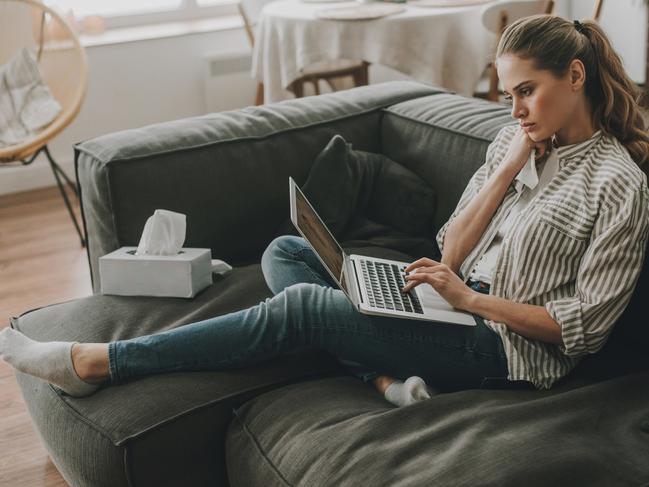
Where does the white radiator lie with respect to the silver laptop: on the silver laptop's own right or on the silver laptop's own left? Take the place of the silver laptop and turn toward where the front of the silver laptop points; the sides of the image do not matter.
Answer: on the silver laptop's own left

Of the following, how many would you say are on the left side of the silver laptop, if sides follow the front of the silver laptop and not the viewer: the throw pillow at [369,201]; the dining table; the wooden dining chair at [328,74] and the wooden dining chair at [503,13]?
4

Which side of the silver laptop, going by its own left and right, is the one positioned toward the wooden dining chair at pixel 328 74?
left

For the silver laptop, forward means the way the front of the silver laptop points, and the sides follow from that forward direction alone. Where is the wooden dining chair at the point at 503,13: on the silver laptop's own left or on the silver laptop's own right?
on the silver laptop's own left

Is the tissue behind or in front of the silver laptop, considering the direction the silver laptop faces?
behind

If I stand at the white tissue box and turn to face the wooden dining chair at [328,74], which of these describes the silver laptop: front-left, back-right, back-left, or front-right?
back-right

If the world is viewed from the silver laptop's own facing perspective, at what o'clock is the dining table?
The dining table is roughly at 9 o'clock from the silver laptop.

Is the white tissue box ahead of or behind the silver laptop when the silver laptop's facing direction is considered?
behind

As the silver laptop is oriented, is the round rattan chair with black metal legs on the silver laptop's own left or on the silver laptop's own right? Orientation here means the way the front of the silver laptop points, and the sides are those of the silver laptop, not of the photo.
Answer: on the silver laptop's own left

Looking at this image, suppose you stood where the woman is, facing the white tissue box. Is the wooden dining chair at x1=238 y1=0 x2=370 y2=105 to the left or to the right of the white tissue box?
right

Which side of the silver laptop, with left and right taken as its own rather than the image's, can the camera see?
right

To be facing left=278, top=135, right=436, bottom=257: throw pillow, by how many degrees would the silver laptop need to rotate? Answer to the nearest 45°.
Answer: approximately 90° to its left

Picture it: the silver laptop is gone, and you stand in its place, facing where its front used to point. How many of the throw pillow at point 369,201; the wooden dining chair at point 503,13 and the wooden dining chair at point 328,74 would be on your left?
3
